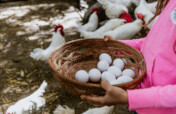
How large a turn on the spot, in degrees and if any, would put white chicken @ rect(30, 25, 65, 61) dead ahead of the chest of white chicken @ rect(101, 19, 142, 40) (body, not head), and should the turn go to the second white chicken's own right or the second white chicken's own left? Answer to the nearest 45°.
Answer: approximately 180°

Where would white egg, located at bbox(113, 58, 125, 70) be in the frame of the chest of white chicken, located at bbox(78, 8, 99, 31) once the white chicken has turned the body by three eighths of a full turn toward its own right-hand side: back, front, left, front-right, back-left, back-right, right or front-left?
front-left

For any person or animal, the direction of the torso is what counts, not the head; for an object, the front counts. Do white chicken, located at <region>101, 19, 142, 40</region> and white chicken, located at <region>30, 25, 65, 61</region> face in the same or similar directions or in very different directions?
same or similar directions

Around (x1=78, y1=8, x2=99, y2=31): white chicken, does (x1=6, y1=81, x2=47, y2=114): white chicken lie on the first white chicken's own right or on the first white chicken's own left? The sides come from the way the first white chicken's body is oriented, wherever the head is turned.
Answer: on the first white chicken's own right

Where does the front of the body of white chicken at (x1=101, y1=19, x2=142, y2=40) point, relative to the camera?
to the viewer's right

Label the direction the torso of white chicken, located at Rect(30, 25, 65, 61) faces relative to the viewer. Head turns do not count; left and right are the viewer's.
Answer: facing to the right of the viewer

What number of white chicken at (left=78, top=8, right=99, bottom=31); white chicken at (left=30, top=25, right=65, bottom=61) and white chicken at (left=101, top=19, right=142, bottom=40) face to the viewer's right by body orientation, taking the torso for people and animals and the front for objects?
3

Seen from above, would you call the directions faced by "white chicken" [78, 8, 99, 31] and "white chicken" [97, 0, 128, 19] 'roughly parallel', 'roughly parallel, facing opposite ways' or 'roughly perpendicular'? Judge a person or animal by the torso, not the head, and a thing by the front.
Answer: roughly parallel

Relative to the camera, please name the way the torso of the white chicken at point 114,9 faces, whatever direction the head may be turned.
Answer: to the viewer's right

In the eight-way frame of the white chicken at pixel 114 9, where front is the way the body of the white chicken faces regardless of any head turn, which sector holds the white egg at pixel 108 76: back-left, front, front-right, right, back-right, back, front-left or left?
right
